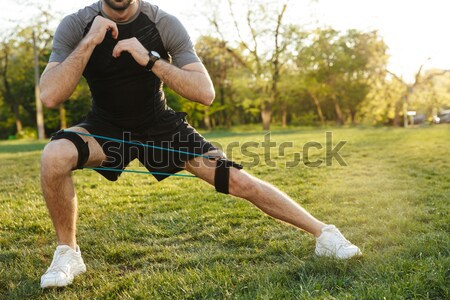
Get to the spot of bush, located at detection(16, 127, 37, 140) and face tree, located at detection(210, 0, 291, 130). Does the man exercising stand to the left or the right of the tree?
right

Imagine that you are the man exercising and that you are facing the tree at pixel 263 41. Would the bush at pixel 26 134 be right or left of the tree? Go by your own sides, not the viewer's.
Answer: left

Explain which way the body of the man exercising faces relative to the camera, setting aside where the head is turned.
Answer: toward the camera

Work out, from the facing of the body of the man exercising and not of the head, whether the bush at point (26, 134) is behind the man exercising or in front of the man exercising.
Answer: behind

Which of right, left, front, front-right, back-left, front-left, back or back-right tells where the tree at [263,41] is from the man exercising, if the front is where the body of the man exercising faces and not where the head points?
back
